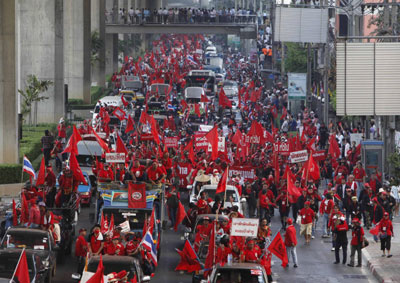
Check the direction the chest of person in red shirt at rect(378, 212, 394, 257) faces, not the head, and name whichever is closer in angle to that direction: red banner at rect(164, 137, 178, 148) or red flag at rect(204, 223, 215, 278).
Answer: the red flag

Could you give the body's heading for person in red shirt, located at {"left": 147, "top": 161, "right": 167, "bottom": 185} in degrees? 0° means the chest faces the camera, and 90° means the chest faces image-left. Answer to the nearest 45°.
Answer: approximately 0°

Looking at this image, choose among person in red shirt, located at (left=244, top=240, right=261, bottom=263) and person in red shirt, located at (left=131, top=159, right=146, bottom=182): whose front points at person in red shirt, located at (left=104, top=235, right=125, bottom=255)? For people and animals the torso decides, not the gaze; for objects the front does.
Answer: person in red shirt, located at (left=131, top=159, right=146, bottom=182)

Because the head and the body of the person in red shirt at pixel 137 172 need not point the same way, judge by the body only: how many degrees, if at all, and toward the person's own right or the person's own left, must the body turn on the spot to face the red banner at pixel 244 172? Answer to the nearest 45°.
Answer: approximately 135° to the person's own left

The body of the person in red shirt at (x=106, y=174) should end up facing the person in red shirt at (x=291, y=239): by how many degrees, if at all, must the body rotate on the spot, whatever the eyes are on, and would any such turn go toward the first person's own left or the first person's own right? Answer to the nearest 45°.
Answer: approximately 45° to the first person's own left

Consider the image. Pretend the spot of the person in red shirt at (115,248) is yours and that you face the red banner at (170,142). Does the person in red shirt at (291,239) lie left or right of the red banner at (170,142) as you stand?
right

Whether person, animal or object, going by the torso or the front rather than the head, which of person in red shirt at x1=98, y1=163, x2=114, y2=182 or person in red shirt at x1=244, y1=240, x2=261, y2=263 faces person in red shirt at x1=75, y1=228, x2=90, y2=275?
person in red shirt at x1=98, y1=163, x2=114, y2=182

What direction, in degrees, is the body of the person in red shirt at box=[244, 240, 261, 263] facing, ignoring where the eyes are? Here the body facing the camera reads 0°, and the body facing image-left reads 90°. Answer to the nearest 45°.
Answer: approximately 0°

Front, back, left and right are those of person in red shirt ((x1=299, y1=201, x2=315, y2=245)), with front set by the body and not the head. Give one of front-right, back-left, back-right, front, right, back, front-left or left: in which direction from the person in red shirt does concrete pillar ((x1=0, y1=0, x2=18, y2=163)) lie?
back-right

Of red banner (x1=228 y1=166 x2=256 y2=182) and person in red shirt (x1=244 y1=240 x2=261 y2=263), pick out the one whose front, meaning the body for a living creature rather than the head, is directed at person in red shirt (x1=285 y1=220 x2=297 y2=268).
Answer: the red banner
